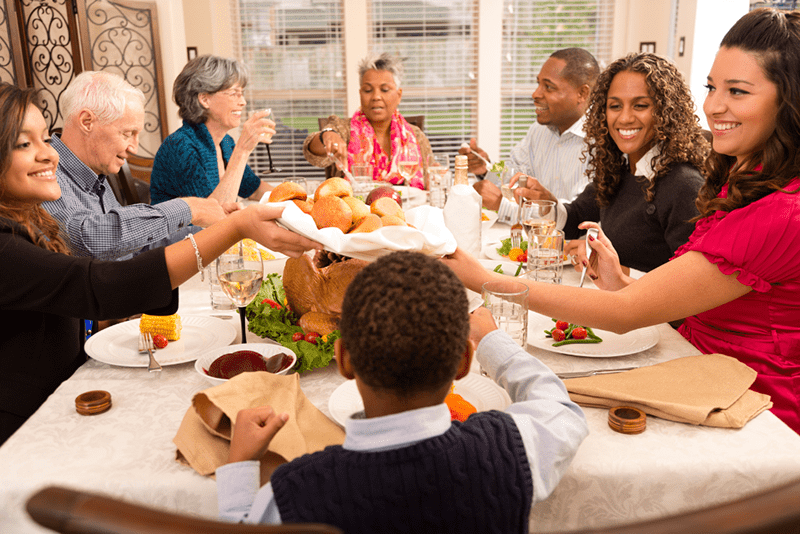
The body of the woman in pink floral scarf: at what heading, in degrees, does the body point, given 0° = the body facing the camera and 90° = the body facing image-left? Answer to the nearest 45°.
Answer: approximately 0°

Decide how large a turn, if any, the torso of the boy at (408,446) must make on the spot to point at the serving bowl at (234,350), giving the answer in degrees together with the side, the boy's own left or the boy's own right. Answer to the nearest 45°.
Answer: approximately 45° to the boy's own left

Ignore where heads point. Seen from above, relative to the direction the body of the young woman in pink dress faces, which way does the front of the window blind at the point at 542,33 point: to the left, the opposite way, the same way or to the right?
to the left

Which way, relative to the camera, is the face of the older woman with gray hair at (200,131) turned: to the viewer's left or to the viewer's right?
to the viewer's right

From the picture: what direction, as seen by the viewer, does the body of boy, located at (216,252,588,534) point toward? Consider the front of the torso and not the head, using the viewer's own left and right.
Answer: facing away from the viewer

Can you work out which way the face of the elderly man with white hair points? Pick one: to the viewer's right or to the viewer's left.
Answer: to the viewer's right

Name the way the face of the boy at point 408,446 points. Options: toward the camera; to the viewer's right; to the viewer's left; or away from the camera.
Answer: away from the camera

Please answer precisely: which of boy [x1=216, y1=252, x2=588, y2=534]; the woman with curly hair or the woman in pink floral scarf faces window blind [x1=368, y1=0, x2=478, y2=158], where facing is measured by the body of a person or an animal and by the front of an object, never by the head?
the boy

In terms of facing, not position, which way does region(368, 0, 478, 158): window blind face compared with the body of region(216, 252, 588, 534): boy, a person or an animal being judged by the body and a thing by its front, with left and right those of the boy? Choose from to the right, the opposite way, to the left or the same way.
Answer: the opposite way

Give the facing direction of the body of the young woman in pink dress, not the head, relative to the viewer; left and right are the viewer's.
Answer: facing to the left of the viewer

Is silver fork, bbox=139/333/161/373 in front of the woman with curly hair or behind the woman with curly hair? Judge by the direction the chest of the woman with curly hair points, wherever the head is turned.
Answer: in front

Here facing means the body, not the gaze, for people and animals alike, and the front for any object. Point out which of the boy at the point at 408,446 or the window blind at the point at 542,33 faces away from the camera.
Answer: the boy

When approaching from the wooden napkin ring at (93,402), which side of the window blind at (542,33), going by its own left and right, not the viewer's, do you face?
front

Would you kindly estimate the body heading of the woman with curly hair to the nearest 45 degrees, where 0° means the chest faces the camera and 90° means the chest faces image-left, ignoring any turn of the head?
approximately 45°

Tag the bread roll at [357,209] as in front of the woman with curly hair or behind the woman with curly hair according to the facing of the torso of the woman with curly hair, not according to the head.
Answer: in front
